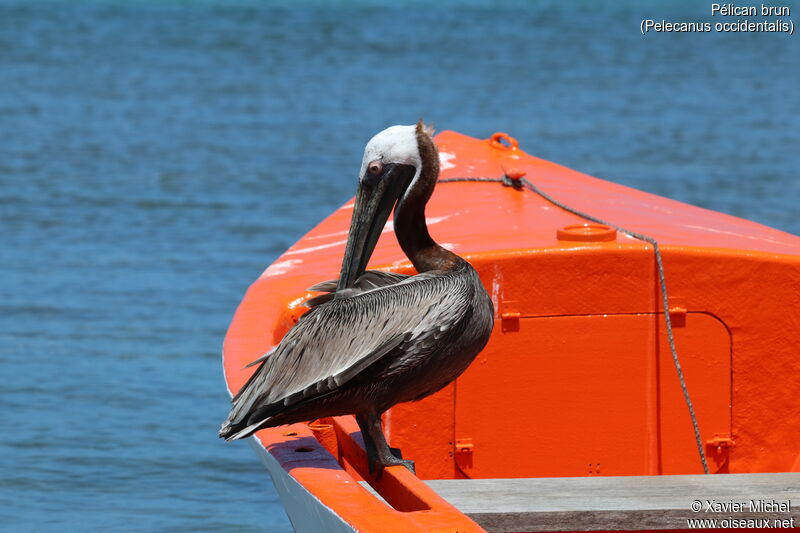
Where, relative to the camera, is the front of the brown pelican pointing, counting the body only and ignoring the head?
to the viewer's right
